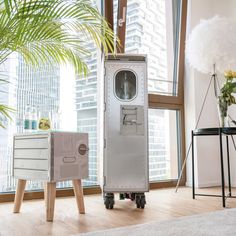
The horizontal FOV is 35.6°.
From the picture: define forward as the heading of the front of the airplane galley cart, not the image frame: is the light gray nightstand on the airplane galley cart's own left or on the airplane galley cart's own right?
on the airplane galley cart's own right

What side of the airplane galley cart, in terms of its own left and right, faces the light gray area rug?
front

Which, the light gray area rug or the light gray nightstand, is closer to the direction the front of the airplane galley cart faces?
the light gray area rug

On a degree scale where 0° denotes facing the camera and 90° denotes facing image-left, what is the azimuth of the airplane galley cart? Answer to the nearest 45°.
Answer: approximately 0°
